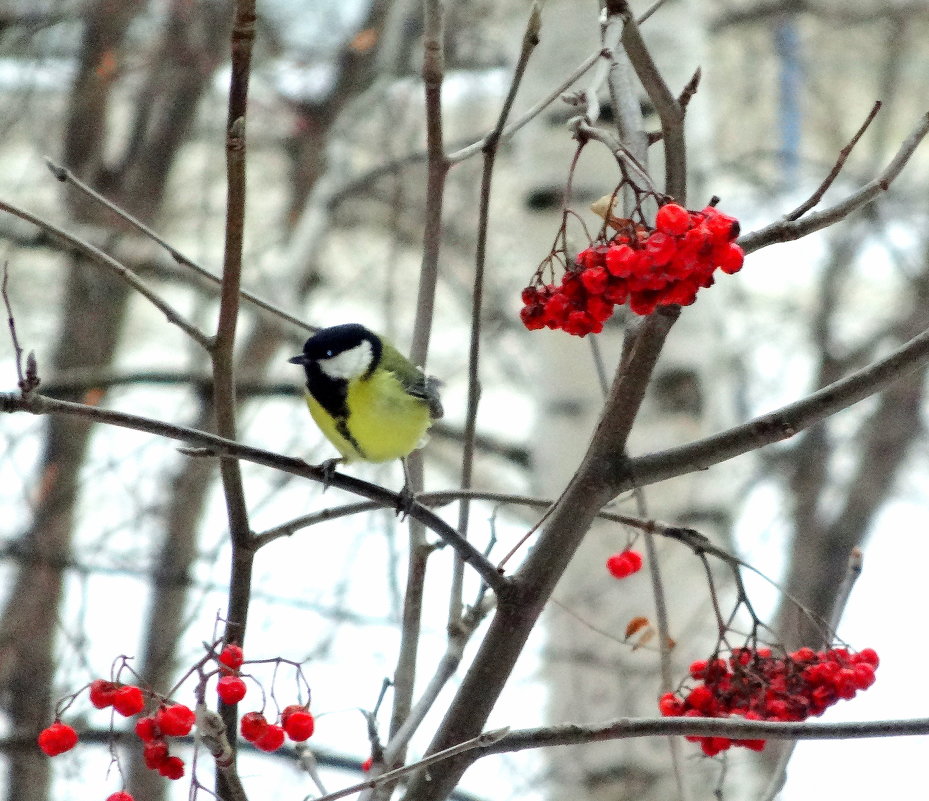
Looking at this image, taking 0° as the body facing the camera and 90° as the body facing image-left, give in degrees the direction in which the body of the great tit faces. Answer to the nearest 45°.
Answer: approximately 45°

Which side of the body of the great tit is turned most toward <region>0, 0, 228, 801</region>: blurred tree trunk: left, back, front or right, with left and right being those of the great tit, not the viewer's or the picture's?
right

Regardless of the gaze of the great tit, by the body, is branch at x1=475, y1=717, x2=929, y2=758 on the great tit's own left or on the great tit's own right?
on the great tit's own left
